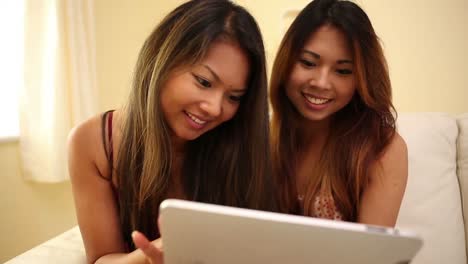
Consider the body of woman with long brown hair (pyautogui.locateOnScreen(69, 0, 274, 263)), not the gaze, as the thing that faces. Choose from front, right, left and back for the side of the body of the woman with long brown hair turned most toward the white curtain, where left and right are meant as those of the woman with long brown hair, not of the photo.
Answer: back

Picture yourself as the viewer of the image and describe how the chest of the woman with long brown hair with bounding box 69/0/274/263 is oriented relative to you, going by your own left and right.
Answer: facing the viewer and to the right of the viewer

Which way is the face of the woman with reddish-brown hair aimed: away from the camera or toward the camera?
toward the camera
